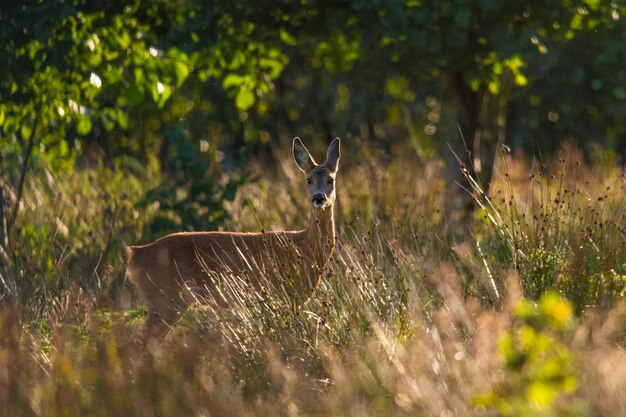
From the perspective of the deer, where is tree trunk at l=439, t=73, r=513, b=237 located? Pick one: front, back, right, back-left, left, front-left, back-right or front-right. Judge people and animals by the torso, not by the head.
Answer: front-left

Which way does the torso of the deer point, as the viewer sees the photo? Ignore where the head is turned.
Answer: to the viewer's right
